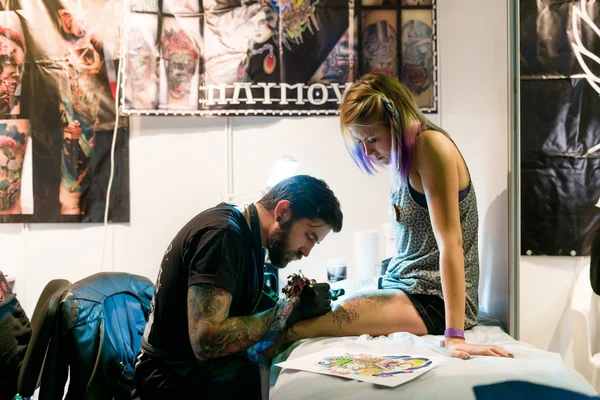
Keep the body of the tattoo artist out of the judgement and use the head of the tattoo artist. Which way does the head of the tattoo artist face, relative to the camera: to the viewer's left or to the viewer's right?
to the viewer's right

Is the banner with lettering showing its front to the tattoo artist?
yes

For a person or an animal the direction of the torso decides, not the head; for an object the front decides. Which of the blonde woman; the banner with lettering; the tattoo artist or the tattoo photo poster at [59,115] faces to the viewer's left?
the blonde woman

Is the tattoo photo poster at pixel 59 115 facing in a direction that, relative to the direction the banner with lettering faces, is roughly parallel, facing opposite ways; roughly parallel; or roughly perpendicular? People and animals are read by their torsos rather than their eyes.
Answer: roughly parallel

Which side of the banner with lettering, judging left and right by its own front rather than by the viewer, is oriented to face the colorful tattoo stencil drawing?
front

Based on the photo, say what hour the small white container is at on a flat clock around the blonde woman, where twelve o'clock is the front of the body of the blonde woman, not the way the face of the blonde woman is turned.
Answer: The small white container is roughly at 2 o'clock from the blonde woman.

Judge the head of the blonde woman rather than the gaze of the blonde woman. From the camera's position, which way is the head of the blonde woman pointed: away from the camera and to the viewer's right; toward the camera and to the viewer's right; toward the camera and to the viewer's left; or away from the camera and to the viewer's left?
toward the camera and to the viewer's left

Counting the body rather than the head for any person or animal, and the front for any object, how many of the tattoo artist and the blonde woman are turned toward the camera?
0

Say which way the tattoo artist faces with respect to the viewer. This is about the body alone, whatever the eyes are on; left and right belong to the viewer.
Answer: facing to the right of the viewer

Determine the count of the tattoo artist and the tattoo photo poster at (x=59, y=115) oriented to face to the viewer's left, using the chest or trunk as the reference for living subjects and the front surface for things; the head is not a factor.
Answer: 0

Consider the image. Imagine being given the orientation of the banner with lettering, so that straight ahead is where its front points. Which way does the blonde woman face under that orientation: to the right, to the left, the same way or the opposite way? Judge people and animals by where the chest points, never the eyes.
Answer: to the right

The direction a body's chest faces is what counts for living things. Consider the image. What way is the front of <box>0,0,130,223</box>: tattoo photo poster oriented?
toward the camera

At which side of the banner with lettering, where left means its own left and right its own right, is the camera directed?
front

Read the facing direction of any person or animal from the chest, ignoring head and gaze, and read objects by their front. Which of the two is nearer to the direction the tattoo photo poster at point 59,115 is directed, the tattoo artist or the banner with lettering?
the tattoo artist

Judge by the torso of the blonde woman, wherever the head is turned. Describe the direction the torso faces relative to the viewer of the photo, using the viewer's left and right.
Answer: facing to the left of the viewer

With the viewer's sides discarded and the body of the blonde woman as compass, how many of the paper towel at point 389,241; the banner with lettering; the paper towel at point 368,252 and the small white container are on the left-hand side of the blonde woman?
0

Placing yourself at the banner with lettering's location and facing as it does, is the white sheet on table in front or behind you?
in front
